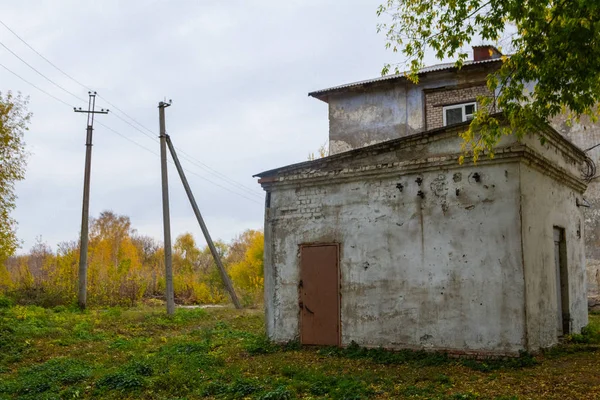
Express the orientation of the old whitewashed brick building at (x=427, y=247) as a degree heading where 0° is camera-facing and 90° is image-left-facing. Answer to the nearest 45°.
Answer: approximately 0°

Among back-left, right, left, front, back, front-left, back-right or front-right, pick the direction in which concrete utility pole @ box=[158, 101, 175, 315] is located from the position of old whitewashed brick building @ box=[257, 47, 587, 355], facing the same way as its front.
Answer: back-right

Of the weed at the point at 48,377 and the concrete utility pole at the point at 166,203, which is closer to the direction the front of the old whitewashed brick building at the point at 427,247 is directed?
the weed

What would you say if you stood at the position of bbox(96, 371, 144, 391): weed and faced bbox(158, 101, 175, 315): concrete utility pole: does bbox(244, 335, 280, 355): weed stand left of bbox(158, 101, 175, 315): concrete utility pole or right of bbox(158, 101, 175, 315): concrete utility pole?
right

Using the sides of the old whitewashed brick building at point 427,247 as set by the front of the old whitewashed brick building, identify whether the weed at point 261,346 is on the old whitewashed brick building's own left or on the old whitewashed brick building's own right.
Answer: on the old whitewashed brick building's own right

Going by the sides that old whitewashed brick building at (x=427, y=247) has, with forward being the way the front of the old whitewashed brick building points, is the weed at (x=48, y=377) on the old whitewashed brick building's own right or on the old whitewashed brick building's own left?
on the old whitewashed brick building's own right
